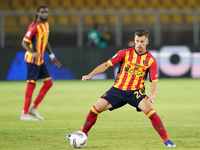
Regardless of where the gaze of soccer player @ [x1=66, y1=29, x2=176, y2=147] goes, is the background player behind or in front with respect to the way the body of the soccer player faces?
behind

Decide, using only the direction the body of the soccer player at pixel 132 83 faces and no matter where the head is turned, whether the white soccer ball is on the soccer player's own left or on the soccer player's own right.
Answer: on the soccer player's own right

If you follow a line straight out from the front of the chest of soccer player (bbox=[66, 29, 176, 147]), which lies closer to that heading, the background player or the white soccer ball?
the white soccer ball

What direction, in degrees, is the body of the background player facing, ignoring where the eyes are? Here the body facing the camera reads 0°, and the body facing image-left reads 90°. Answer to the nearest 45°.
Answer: approximately 315°

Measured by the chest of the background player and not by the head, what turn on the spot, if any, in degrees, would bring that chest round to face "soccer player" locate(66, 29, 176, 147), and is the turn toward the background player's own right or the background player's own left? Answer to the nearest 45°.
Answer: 0° — they already face them

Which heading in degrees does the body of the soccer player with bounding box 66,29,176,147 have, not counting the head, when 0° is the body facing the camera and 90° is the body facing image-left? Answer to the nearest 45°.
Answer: approximately 0°
